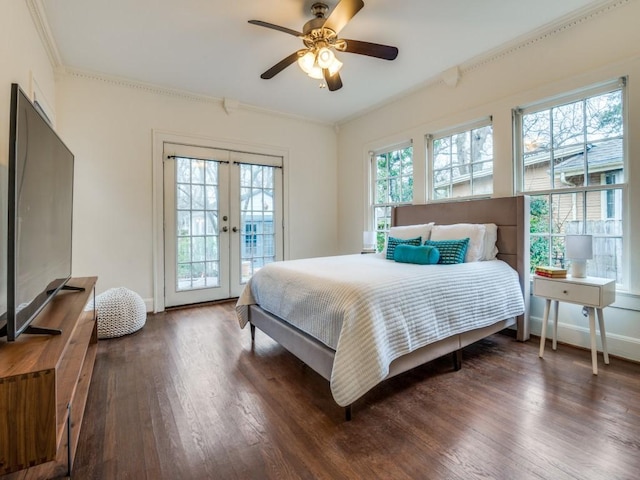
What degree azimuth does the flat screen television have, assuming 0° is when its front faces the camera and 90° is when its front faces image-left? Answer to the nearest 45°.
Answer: approximately 270°

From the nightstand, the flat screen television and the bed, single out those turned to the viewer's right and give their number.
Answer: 1

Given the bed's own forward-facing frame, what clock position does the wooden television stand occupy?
The wooden television stand is roughly at 12 o'clock from the bed.

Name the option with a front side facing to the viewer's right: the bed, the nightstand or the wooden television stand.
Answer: the wooden television stand

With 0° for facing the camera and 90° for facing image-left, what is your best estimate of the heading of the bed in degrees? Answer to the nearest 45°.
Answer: approximately 45°

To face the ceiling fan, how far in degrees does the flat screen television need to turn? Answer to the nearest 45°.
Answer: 0° — it already faces it

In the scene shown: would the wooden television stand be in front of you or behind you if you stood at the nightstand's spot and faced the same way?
in front

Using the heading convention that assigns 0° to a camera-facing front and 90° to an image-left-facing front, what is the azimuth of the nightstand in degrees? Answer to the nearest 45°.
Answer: approximately 45°

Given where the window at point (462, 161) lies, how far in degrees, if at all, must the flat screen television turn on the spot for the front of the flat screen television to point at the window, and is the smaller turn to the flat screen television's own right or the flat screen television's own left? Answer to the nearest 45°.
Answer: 0° — it already faces it

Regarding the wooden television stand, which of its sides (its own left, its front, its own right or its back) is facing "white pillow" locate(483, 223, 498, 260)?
front

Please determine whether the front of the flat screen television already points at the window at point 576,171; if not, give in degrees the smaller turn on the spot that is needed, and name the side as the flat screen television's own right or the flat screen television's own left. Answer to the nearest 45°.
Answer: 0° — it already faces it

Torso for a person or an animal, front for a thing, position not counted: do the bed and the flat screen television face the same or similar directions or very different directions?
very different directions

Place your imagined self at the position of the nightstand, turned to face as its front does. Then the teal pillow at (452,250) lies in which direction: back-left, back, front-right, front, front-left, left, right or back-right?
front-right

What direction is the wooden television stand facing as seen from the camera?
to the viewer's right

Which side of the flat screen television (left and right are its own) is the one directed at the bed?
front

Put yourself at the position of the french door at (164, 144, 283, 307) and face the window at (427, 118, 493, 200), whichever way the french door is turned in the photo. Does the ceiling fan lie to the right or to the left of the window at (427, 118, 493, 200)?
right
